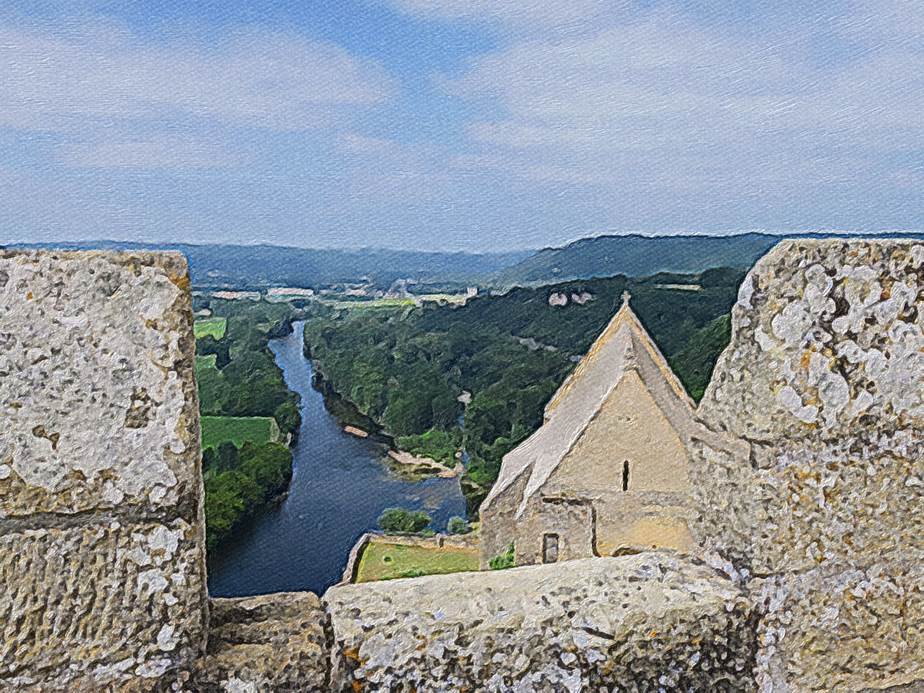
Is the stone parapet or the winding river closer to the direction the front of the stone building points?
the stone parapet

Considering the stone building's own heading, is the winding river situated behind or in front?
behind

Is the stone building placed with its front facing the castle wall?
yes

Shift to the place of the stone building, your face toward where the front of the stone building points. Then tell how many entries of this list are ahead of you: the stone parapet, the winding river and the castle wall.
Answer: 2

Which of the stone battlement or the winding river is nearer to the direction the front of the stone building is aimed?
the stone battlement

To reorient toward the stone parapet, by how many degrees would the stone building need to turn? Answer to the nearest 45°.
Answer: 0° — it already faces it

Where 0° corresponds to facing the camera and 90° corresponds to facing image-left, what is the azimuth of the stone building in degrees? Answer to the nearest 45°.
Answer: approximately 0°

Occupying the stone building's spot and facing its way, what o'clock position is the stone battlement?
The stone battlement is roughly at 12 o'clock from the stone building.
